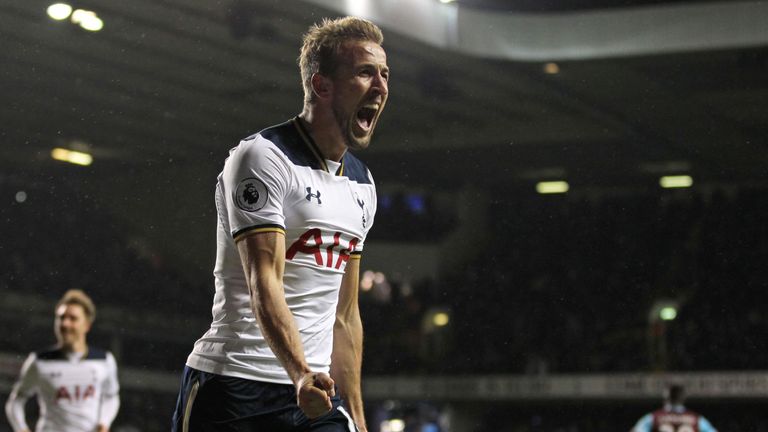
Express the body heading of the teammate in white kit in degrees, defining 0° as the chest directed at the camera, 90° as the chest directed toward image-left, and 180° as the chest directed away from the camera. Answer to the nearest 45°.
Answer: approximately 0°

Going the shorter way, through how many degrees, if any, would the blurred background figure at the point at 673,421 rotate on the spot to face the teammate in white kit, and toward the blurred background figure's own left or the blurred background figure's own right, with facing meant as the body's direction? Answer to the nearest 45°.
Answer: approximately 135° to the blurred background figure's own left

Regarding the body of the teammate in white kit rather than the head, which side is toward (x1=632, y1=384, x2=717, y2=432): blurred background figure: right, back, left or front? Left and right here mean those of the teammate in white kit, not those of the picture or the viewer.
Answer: left

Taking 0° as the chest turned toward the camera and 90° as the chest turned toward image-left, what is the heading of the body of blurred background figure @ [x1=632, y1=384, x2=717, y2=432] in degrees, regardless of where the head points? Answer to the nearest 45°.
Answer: approximately 180°

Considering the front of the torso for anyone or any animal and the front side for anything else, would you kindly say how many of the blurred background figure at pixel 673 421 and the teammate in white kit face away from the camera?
1
